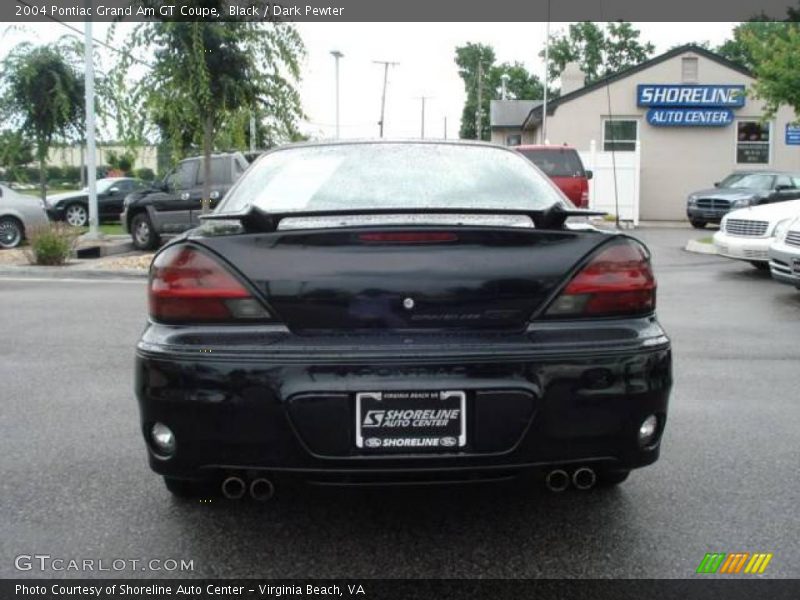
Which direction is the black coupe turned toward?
away from the camera

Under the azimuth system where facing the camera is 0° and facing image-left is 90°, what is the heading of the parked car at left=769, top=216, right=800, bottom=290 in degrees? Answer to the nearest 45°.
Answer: approximately 45°

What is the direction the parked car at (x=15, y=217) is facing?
to the viewer's left

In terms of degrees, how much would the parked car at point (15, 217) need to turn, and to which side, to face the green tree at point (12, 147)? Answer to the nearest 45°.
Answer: approximately 90° to its right

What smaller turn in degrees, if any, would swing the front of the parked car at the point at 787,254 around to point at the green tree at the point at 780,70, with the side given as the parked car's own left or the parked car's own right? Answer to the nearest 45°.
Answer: approximately 135° to the parked car's own right

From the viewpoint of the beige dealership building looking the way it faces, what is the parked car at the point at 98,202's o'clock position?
The parked car is roughly at 2 o'clock from the beige dealership building.

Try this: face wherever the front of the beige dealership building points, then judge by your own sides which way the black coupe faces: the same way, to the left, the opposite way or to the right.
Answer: the opposite way

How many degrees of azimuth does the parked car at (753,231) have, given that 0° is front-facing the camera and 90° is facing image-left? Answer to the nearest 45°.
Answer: approximately 45°
